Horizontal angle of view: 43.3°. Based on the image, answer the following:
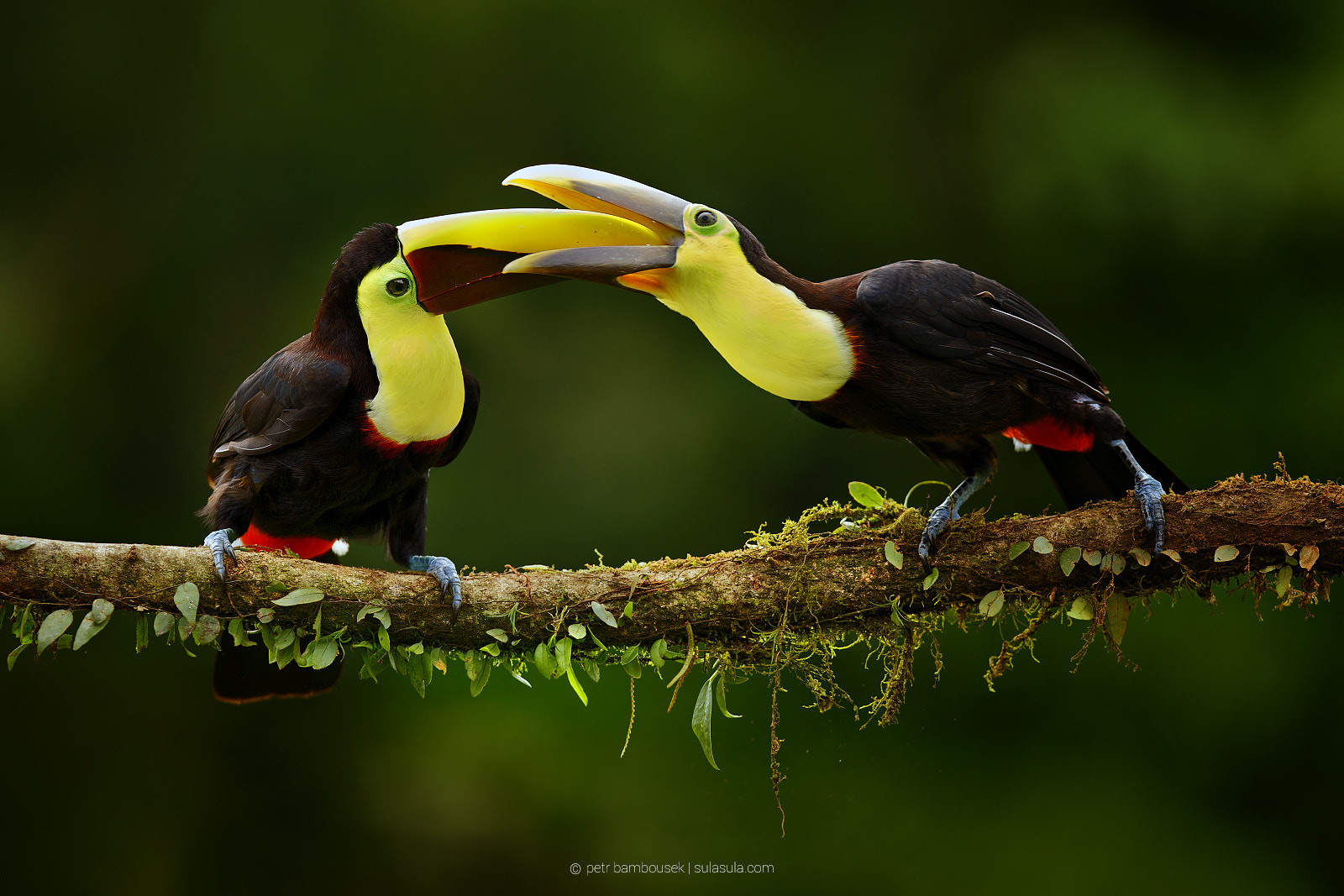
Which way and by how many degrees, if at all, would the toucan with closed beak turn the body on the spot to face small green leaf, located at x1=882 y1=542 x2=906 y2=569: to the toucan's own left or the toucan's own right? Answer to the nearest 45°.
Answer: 0° — it already faces it

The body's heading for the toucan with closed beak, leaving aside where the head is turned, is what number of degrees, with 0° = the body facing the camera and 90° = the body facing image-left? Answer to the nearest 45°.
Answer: approximately 315°

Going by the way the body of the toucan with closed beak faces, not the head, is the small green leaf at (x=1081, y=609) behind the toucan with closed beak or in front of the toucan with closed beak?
in front

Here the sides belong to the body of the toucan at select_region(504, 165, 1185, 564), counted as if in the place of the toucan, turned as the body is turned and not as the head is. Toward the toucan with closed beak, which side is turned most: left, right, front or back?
front

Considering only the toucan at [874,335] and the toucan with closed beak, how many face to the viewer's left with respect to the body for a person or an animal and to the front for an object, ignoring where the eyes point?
1

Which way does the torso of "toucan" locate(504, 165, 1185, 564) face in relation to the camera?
to the viewer's left
